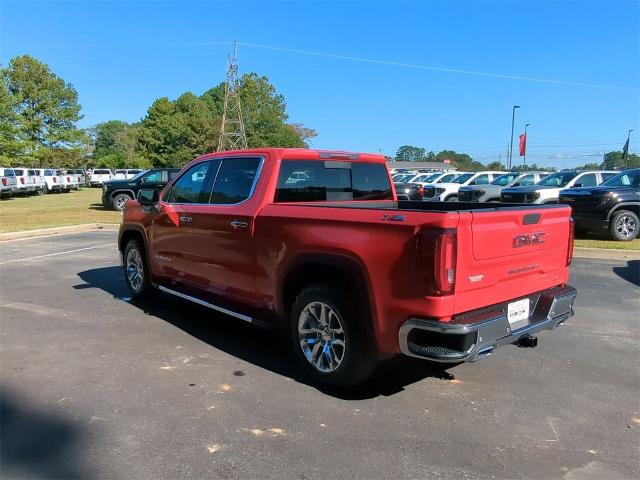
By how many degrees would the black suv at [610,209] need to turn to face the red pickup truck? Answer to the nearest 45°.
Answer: approximately 45° to its left

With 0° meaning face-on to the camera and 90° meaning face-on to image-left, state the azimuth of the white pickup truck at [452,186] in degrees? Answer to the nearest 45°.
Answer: approximately 45°

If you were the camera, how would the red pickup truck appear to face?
facing away from the viewer and to the left of the viewer

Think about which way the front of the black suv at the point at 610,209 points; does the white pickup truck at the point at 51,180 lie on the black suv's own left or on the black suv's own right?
on the black suv's own right

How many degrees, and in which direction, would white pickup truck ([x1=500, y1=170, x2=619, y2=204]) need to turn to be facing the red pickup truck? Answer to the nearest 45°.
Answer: approximately 45° to its left

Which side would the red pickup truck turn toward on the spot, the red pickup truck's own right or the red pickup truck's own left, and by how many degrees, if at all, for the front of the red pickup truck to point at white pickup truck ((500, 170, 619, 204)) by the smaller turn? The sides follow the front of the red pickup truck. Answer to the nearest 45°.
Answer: approximately 90° to the red pickup truck's own right

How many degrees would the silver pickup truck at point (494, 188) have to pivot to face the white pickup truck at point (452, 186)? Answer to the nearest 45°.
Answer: approximately 90° to its right

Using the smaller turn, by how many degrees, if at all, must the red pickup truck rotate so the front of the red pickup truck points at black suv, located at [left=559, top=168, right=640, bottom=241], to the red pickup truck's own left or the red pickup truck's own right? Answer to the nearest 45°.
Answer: approximately 90° to the red pickup truck's own right

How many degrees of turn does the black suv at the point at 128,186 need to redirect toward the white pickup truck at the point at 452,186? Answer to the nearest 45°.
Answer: approximately 135° to its left
